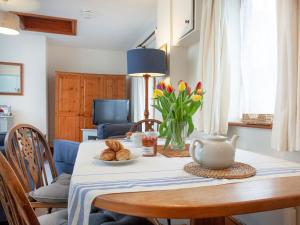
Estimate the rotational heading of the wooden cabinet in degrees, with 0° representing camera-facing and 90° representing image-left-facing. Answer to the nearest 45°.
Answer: approximately 0°

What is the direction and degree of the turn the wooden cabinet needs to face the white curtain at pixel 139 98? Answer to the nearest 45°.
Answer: approximately 45° to its left

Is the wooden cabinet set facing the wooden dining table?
yes

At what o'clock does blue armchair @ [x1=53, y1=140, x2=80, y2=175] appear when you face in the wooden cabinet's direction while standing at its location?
The blue armchair is roughly at 12 o'clock from the wooden cabinet.

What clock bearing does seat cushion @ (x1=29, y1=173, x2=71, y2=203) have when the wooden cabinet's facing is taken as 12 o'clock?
The seat cushion is roughly at 12 o'clock from the wooden cabinet.

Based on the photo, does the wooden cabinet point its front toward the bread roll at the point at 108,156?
yes

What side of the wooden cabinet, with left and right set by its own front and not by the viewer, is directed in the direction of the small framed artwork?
right
